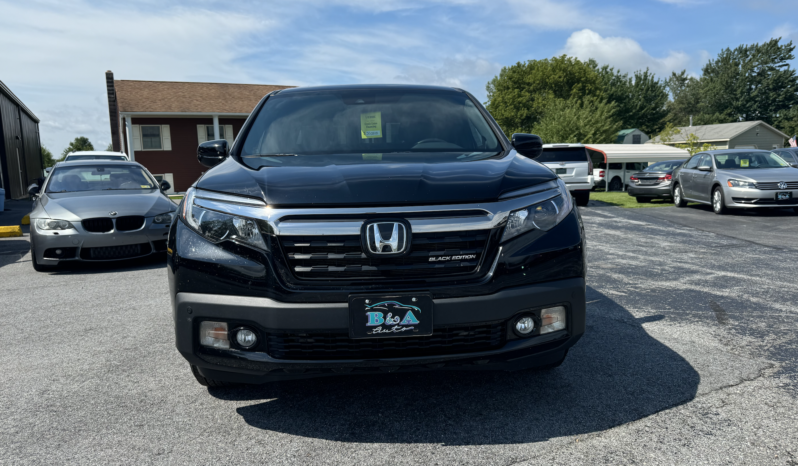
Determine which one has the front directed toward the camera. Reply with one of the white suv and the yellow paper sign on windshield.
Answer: the yellow paper sign on windshield

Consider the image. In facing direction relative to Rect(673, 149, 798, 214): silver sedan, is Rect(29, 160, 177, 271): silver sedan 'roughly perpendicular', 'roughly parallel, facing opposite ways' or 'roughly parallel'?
roughly parallel

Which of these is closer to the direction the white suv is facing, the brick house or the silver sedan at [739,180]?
the brick house

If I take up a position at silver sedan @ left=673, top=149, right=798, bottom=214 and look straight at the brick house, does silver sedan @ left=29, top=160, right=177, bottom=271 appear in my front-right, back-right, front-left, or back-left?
front-left

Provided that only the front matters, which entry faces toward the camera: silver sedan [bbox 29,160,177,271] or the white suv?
the silver sedan

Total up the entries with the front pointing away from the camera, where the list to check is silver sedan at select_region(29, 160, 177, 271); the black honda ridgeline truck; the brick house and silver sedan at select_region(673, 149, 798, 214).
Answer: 0

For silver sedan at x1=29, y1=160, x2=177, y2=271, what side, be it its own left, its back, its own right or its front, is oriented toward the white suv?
left

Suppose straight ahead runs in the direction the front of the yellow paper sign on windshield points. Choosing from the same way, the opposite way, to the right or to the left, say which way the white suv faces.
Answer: the opposite way

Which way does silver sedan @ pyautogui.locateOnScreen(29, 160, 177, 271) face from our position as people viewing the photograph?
facing the viewer

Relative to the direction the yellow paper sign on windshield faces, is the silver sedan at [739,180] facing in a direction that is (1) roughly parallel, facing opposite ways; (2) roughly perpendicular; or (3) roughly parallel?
roughly parallel

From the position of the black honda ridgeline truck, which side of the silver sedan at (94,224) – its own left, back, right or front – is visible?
front

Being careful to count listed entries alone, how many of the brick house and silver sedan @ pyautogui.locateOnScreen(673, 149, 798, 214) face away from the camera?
0

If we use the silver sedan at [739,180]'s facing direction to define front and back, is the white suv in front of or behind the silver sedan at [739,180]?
behind

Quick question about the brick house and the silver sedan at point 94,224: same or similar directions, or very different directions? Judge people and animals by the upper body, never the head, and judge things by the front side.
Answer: same or similar directions

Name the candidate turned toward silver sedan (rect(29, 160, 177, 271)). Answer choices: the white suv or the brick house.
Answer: the brick house

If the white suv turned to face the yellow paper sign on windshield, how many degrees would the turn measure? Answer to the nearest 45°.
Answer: approximately 180°

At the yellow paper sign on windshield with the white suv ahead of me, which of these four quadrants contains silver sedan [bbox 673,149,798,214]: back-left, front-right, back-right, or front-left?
front-right

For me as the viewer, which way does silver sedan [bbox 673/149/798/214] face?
facing the viewer and to the right of the viewer

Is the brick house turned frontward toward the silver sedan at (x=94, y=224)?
yes

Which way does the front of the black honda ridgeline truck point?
toward the camera

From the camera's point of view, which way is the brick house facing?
toward the camera
